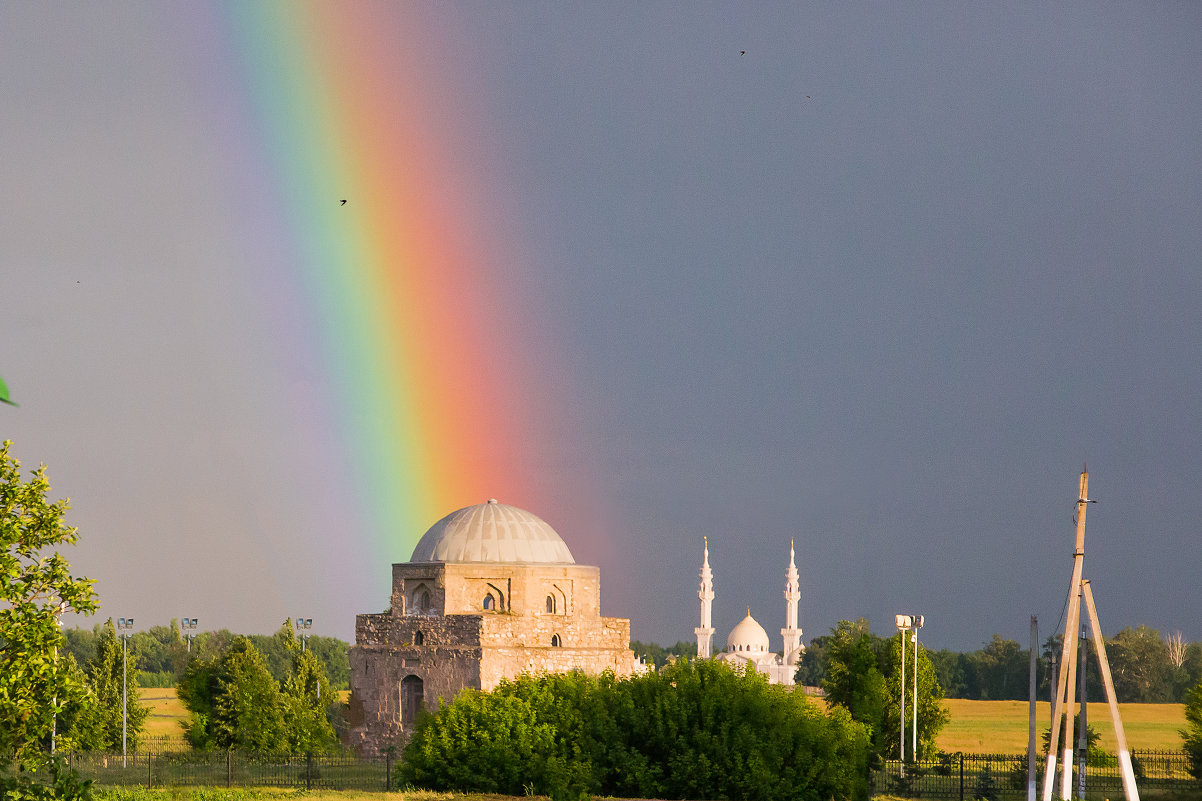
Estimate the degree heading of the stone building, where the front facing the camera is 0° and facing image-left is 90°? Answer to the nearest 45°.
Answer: approximately 45°

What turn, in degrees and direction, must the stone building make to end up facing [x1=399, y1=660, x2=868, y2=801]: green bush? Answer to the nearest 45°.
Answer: approximately 45° to its left

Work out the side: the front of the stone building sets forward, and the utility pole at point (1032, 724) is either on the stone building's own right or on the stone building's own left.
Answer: on the stone building's own left

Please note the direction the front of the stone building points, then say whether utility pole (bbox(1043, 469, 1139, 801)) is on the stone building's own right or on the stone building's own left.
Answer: on the stone building's own left

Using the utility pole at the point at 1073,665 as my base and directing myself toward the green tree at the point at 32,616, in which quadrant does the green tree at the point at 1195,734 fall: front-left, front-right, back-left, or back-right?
back-right

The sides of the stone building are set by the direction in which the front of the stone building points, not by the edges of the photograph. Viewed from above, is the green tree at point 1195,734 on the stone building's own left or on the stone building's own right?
on the stone building's own left

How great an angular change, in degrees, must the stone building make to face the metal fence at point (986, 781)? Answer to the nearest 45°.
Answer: approximately 90° to its left

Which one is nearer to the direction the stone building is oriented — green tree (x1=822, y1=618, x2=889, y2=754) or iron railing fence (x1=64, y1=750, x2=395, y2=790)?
the iron railing fence

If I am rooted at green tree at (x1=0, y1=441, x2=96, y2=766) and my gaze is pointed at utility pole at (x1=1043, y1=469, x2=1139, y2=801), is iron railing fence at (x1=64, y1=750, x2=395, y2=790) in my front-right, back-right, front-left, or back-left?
front-left

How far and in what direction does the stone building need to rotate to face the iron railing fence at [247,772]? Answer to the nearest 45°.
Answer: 0° — it already faces it

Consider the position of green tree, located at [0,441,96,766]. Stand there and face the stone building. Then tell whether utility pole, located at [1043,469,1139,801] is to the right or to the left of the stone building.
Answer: right
